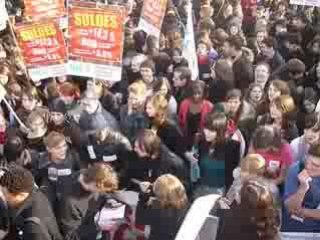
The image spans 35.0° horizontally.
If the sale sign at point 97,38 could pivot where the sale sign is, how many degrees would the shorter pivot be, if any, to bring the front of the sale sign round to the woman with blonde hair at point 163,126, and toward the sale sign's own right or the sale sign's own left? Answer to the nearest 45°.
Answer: approximately 45° to the sale sign's own left

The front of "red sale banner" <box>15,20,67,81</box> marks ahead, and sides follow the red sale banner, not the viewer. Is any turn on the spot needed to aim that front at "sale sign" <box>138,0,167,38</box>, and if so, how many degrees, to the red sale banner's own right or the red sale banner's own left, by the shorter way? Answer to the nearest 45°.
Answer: approximately 135° to the red sale banner's own left
